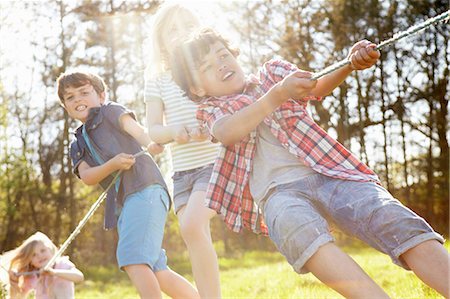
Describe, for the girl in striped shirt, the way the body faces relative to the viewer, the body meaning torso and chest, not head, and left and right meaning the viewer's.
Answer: facing the viewer and to the right of the viewer

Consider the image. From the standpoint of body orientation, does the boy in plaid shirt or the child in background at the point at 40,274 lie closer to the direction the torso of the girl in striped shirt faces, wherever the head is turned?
the boy in plaid shirt

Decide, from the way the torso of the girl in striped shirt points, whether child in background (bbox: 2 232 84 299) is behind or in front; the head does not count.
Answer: behind

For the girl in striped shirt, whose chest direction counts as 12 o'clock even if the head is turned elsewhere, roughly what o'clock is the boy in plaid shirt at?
The boy in plaid shirt is roughly at 11 o'clock from the girl in striped shirt.
